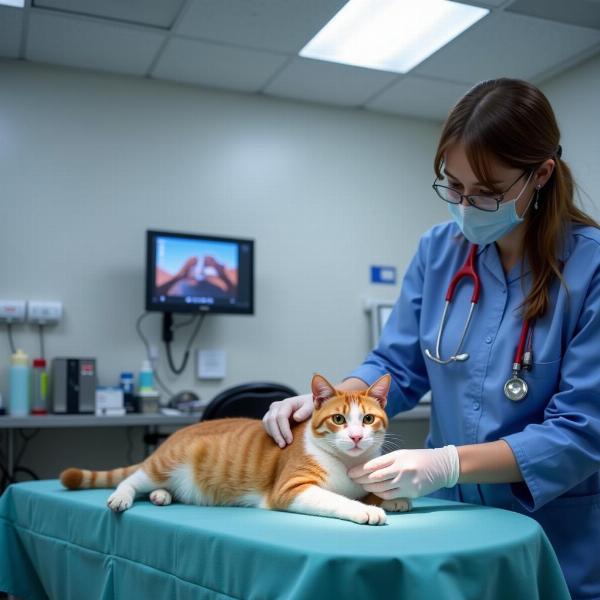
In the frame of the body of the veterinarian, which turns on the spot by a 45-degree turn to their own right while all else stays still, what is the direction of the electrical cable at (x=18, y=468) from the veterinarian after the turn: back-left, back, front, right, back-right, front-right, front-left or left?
front-right

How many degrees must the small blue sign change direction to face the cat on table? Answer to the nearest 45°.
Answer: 0° — it already faces it

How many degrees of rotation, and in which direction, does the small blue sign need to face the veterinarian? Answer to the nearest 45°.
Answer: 0° — it already faces them

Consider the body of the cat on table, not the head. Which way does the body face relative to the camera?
to the viewer's right

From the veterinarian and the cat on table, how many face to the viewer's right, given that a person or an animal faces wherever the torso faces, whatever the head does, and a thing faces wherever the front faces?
1

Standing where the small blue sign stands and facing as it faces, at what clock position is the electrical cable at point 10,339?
The electrical cable is roughly at 2 o'clock from the small blue sign.

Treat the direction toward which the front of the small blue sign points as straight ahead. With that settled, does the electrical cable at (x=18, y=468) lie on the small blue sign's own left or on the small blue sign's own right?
on the small blue sign's own right

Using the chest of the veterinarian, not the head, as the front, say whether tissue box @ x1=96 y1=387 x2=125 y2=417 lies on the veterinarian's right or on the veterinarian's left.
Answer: on the veterinarian's right

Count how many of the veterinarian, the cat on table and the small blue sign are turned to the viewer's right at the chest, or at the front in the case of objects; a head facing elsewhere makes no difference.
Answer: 1

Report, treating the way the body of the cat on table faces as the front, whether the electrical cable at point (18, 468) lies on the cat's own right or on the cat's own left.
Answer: on the cat's own left

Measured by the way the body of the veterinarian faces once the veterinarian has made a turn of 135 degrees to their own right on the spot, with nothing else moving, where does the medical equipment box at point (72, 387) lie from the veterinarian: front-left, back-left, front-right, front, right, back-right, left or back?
front-left

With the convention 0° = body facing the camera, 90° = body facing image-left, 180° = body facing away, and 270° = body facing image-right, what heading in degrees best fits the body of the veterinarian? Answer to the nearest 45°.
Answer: approximately 45°

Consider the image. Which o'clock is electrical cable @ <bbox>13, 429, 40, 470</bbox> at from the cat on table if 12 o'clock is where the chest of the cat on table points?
The electrical cable is roughly at 8 o'clock from the cat on table.

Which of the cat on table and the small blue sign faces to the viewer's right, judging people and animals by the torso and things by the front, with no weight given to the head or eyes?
the cat on table

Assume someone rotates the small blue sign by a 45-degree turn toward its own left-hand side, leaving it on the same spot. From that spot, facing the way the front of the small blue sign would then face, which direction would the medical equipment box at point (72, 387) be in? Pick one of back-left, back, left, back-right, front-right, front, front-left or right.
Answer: right

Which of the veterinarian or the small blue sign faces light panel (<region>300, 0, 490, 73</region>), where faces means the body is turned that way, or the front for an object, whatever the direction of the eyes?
the small blue sign
